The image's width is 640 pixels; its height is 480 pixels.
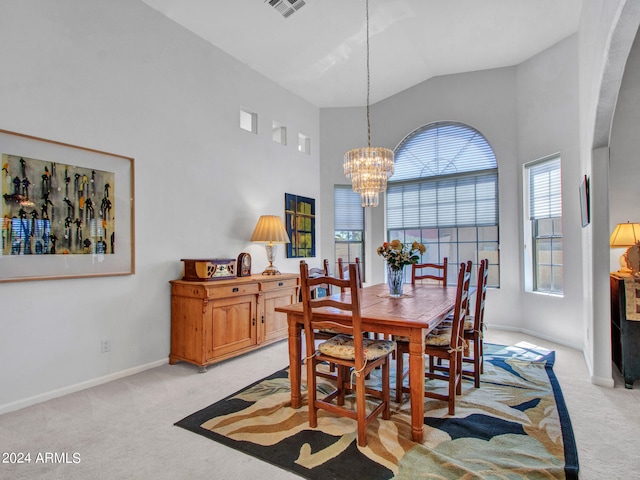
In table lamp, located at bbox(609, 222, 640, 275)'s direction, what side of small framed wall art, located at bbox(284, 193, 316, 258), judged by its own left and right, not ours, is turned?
front

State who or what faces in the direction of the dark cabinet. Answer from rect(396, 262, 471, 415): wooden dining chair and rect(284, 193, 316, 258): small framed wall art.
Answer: the small framed wall art

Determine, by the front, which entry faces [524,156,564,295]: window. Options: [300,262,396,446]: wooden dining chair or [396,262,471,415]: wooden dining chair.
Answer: [300,262,396,446]: wooden dining chair

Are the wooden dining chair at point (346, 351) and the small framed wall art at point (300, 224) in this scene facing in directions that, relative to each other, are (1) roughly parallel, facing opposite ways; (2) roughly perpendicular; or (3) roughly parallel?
roughly perpendicular

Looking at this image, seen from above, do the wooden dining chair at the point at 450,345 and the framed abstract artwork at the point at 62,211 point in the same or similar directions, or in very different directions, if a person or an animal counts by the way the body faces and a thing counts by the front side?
very different directions

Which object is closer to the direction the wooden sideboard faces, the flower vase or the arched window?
the flower vase

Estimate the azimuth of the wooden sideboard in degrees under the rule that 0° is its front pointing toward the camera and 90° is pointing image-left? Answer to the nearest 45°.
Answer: approximately 315°

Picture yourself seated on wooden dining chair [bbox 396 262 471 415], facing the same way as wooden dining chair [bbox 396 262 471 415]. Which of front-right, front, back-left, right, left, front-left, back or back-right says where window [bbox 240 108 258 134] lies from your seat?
front-right

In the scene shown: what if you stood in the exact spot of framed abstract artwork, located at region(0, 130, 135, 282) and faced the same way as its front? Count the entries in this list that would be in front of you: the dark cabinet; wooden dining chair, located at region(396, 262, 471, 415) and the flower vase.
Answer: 3

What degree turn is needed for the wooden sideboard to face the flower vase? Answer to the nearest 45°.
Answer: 0° — it already faces it

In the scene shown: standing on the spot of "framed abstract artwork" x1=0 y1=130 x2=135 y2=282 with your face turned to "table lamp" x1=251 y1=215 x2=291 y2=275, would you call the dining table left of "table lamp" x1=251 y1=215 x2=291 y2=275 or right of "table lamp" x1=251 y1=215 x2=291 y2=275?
right

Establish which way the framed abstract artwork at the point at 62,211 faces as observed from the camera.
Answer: facing the viewer and to the right of the viewer

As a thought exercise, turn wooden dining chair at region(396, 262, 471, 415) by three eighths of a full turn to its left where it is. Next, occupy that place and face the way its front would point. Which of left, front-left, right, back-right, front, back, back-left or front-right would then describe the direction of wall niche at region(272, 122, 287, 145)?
back

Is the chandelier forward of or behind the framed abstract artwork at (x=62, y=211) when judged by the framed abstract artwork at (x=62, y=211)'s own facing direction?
forward

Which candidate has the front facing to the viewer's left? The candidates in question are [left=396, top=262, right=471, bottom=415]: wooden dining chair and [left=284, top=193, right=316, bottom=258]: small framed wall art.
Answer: the wooden dining chair

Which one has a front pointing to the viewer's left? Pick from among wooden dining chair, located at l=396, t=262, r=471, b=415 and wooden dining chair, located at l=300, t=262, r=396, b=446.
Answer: wooden dining chair, located at l=396, t=262, r=471, b=415

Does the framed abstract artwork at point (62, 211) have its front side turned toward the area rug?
yes

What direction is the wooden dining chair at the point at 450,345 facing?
to the viewer's left

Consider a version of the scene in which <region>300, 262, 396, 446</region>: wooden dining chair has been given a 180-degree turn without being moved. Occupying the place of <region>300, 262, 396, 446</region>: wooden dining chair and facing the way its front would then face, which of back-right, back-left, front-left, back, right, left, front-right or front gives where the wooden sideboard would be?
right

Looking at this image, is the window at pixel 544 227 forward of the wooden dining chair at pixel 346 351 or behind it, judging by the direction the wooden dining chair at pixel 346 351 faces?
forward

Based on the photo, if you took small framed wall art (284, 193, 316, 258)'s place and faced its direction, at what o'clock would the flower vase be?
The flower vase is roughly at 1 o'clock from the small framed wall art.

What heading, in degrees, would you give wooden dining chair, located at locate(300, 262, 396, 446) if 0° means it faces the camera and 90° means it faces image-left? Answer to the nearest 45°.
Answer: approximately 225°

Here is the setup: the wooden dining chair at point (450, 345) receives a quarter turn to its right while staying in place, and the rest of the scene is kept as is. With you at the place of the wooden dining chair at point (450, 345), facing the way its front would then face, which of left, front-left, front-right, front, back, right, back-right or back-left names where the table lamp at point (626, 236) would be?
front-right
